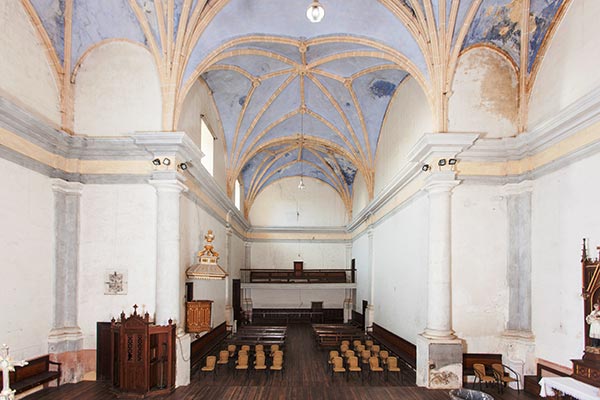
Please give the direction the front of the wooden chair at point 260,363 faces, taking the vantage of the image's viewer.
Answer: facing the viewer

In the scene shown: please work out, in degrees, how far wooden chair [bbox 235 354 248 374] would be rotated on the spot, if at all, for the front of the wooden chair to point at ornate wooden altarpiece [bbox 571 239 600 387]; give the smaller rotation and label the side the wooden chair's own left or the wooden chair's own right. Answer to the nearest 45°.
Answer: approximately 45° to the wooden chair's own left

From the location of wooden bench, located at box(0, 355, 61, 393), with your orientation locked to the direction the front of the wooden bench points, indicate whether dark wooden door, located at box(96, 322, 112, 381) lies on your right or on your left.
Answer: on your left

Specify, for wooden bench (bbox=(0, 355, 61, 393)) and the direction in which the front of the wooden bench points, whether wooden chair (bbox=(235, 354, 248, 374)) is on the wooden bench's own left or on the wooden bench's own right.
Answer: on the wooden bench's own left

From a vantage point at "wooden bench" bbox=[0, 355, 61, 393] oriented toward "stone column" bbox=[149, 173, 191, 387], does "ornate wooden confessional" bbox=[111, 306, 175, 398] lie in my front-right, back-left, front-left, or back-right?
front-right

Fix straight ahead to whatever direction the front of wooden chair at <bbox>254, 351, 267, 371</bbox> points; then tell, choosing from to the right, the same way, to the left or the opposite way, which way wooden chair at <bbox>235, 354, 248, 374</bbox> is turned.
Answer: the same way

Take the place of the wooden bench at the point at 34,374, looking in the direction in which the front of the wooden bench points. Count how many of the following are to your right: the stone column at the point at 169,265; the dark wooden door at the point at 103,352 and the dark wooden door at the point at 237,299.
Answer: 0

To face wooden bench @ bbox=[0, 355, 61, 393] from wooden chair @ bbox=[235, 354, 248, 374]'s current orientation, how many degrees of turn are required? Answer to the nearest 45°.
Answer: approximately 45° to its right

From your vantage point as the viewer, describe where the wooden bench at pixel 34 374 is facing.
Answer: facing the viewer and to the right of the viewer

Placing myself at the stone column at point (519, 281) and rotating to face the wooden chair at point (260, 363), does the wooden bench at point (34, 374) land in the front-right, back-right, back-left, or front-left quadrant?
front-left

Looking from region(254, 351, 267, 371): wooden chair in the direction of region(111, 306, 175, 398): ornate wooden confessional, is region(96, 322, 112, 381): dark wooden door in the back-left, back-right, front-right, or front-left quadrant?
front-right

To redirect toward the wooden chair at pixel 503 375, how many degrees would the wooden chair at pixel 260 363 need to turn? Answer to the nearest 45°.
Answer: approximately 45° to its left

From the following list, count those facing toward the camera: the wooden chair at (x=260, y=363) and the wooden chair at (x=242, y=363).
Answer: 2

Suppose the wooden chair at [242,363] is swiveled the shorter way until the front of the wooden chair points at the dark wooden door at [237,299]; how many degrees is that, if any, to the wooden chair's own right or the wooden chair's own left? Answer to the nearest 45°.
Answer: approximately 180°
